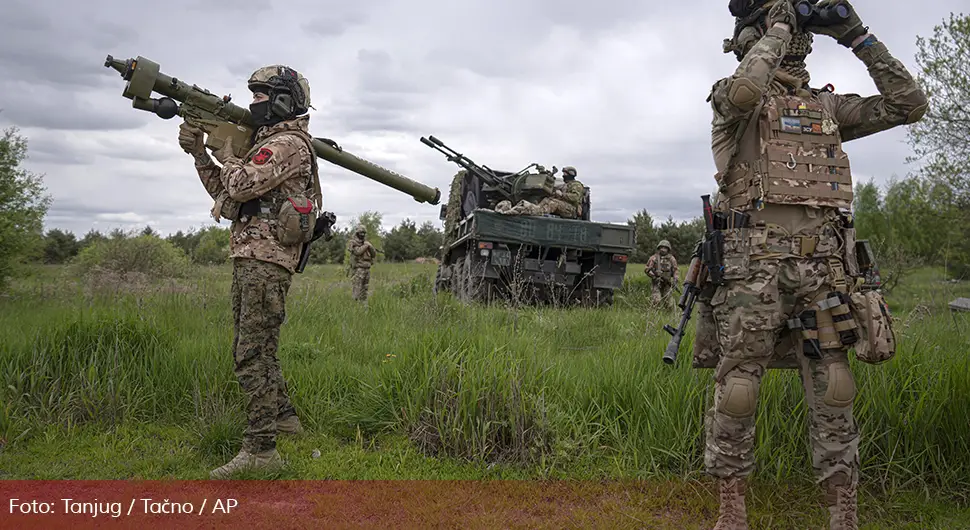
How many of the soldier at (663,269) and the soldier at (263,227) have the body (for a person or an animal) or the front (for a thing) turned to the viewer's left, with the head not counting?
1

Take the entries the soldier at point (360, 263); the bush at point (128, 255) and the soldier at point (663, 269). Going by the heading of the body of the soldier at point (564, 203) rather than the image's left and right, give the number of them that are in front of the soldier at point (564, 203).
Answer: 2

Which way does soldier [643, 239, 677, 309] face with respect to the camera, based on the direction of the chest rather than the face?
toward the camera

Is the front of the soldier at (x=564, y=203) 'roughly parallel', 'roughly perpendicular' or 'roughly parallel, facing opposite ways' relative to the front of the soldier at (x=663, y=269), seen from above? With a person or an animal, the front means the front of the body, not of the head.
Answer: roughly perpendicular

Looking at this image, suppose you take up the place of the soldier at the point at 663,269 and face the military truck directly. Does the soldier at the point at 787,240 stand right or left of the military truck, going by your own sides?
left

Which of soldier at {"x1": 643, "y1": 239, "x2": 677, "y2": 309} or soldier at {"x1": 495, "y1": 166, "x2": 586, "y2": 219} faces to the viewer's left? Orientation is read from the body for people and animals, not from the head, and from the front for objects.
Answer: soldier at {"x1": 495, "y1": 166, "x2": 586, "y2": 219}

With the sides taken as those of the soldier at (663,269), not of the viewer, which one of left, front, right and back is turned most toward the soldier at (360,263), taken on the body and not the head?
right

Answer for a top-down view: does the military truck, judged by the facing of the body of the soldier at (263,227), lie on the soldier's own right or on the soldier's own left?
on the soldier's own right

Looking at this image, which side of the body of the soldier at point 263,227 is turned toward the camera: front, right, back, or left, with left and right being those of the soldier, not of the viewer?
left

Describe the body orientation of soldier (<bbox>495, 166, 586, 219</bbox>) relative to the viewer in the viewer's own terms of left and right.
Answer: facing to the left of the viewer

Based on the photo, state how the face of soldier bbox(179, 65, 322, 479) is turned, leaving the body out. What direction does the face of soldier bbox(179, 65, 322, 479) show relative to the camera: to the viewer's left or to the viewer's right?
to the viewer's left

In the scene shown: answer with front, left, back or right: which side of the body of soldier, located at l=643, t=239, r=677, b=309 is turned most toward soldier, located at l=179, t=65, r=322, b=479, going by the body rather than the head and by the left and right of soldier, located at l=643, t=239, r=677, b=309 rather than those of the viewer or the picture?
front

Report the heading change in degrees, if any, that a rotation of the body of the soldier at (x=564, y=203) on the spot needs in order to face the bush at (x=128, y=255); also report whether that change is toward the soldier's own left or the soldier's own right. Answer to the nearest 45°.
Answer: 0° — they already face it

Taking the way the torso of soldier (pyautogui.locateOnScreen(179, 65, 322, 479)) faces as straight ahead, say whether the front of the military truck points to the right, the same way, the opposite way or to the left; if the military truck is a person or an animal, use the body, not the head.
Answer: to the right

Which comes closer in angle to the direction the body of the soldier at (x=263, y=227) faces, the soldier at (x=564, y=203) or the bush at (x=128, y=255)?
the bush

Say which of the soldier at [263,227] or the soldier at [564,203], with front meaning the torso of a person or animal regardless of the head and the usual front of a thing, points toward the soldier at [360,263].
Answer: the soldier at [564,203]

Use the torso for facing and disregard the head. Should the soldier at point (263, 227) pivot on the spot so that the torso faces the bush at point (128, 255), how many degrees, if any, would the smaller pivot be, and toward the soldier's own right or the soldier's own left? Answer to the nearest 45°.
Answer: approximately 90° to the soldier's own right

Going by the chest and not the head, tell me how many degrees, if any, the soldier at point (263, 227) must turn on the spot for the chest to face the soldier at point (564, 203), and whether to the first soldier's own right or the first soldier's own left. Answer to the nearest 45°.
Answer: approximately 135° to the first soldier's own right

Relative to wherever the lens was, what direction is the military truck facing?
facing away from the viewer and to the left of the viewer

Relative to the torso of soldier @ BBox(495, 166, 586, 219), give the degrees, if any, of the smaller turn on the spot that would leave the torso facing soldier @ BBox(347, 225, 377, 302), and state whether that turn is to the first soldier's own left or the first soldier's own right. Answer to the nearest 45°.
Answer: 0° — they already face them
